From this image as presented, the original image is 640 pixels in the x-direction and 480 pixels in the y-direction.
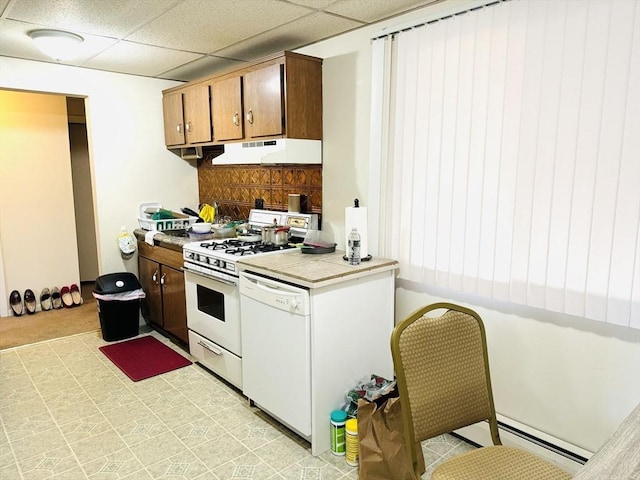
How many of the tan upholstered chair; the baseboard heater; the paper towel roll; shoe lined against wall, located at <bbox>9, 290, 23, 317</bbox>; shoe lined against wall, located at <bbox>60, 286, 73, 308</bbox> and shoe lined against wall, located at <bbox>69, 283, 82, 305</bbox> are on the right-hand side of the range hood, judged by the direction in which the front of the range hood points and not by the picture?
3

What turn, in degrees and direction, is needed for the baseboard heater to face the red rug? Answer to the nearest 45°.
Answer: approximately 45° to its right

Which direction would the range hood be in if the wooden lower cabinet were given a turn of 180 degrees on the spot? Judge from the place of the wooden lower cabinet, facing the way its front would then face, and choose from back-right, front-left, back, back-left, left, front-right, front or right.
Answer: right

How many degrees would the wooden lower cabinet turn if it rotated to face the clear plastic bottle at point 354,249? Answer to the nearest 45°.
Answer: approximately 90° to its left

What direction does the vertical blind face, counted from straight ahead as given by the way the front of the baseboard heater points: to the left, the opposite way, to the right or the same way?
the same way

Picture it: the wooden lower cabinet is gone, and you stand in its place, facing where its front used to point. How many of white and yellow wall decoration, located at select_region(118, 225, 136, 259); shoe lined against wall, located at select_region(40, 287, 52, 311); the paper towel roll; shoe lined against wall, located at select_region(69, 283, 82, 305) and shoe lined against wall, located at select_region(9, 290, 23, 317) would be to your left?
1

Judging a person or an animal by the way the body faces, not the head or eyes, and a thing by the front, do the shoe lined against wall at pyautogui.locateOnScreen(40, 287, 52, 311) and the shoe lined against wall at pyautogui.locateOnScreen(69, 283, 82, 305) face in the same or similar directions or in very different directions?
same or similar directions

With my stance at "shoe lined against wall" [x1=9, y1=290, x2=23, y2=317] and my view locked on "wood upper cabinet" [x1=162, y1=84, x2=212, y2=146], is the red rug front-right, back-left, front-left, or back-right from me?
front-right

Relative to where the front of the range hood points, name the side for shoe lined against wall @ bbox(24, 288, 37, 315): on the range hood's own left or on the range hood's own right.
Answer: on the range hood's own right

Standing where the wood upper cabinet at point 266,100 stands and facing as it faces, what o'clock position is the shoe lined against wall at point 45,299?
The shoe lined against wall is roughly at 3 o'clock from the wood upper cabinet.
